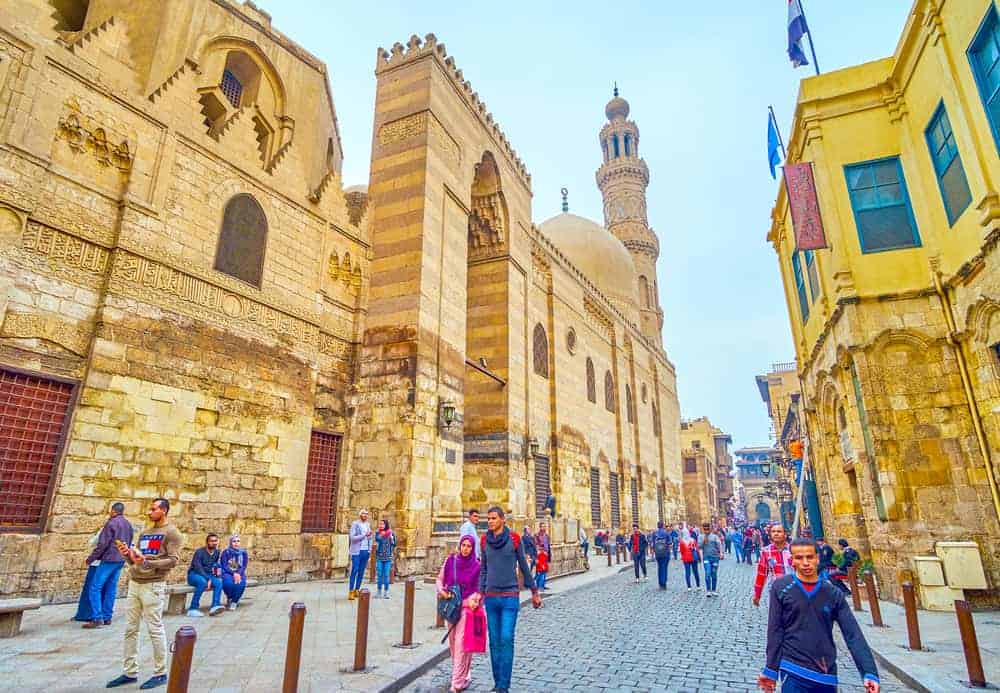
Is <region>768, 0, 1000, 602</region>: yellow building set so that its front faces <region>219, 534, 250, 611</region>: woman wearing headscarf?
yes

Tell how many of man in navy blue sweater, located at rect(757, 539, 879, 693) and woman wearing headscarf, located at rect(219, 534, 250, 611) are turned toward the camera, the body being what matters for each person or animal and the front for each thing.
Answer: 2

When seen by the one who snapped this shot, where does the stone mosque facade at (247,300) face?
facing the viewer and to the right of the viewer

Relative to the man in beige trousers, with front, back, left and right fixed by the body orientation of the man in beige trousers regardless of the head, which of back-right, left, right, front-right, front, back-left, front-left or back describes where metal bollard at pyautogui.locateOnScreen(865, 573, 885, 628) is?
back-left

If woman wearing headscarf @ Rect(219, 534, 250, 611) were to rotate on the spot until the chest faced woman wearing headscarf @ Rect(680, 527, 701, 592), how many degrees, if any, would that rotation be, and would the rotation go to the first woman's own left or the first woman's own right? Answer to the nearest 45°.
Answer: approximately 90° to the first woman's own left

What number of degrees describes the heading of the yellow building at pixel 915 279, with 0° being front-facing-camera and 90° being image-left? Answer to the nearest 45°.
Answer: approximately 45°

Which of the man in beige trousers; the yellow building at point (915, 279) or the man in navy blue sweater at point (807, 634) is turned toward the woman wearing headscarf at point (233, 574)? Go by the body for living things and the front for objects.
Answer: the yellow building

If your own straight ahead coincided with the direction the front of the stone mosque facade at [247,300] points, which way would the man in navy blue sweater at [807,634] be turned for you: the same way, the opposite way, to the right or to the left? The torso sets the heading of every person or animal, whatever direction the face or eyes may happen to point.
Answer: to the right

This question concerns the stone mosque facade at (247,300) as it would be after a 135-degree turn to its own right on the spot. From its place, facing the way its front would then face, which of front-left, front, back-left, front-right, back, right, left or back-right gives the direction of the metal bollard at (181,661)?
left

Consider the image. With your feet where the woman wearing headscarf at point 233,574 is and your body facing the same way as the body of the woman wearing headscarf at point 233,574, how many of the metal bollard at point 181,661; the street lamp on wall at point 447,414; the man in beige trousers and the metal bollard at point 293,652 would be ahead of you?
3
